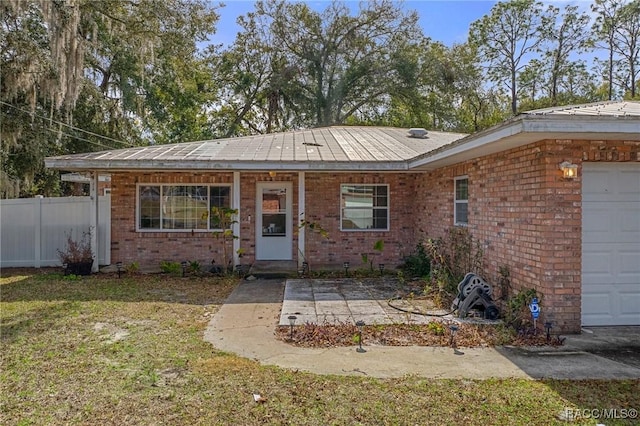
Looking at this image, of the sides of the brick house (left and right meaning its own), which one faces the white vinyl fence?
right

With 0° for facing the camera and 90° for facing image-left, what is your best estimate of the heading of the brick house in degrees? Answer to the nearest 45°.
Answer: approximately 0°

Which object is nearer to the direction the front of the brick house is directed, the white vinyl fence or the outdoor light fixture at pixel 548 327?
the outdoor light fixture

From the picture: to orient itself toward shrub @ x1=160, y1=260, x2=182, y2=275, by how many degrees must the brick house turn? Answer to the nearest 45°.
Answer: approximately 90° to its right
